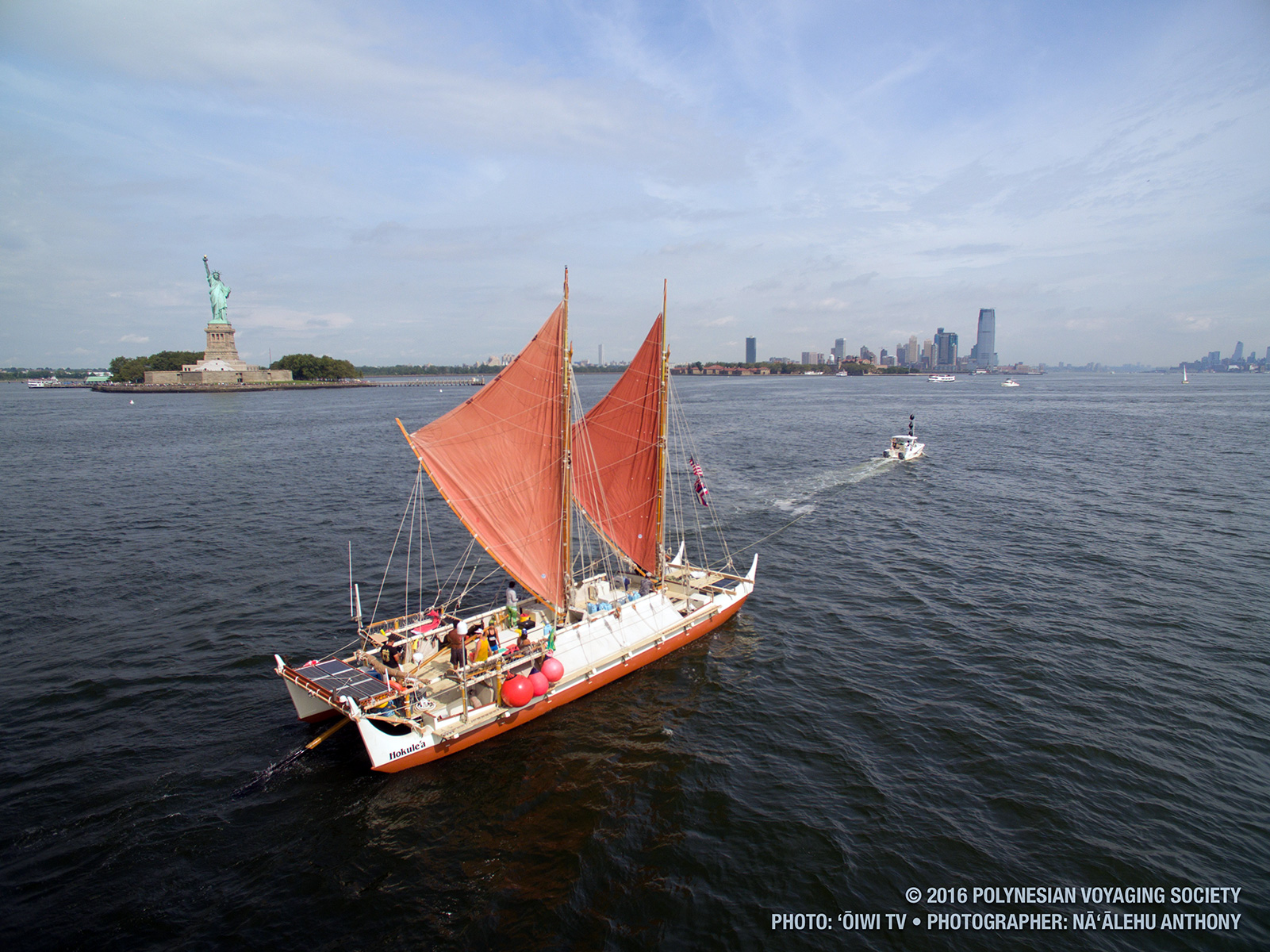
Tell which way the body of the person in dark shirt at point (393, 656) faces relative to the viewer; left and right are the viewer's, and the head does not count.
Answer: facing away from the viewer and to the right of the viewer

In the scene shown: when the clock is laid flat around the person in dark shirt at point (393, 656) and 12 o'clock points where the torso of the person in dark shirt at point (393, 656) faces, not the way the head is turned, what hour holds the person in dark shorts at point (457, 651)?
the person in dark shorts at point (457, 651) is roughly at 2 o'clock from the person in dark shirt at point (393, 656).
